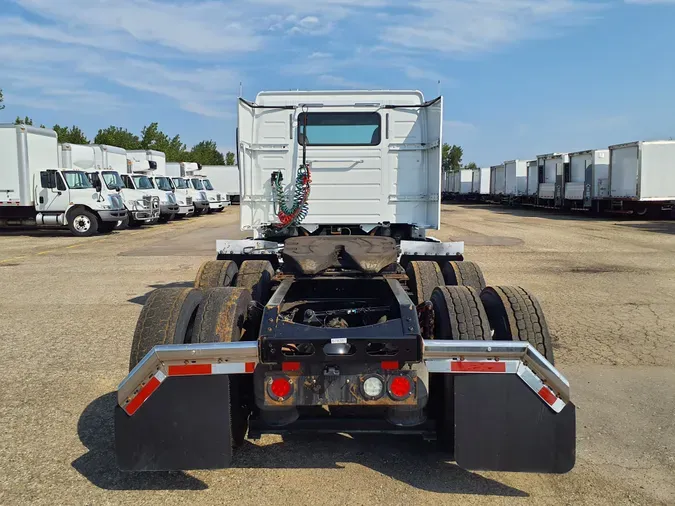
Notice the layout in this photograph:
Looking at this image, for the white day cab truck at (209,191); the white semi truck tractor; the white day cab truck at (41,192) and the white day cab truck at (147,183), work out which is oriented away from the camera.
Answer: the white semi truck tractor

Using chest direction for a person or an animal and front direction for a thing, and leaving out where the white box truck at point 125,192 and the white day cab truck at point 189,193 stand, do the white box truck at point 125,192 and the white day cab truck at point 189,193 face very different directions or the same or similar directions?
same or similar directions

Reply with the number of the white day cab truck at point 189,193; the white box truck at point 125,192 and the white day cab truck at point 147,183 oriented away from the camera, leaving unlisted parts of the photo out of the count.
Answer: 0

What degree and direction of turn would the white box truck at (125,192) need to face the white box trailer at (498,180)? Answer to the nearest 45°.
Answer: approximately 90° to its left

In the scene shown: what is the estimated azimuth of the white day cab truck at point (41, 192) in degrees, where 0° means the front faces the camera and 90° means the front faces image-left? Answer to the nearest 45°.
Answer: approximately 315°

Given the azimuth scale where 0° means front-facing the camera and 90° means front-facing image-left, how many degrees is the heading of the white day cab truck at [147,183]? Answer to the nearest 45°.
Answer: approximately 315°

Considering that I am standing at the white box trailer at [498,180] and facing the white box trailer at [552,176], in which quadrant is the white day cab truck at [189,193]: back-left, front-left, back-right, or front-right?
front-right

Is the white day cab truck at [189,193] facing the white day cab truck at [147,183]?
no

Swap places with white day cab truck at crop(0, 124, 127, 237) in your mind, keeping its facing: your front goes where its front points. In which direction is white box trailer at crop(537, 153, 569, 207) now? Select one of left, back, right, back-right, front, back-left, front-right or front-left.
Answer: front-left

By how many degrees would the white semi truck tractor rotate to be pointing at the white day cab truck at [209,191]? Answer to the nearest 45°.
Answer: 0° — it already faces it

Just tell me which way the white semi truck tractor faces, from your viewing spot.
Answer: facing away from the viewer

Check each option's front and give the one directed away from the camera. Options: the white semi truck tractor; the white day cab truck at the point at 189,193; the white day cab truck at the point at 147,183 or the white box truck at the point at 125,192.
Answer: the white semi truck tractor

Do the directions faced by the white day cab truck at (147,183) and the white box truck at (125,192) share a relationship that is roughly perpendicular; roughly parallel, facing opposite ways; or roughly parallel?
roughly parallel

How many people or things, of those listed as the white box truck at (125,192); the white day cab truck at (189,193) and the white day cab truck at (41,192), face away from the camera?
0

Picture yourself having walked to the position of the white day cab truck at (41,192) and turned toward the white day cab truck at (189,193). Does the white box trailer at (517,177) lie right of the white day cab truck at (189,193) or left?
right
